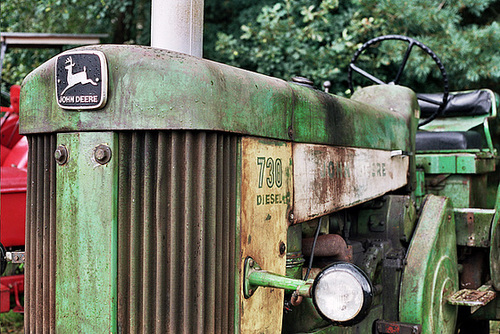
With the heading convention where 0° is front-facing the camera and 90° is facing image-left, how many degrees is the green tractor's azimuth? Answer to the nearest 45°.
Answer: approximately 45°

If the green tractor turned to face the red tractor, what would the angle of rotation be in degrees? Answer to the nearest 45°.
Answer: approximately 90° to its right
